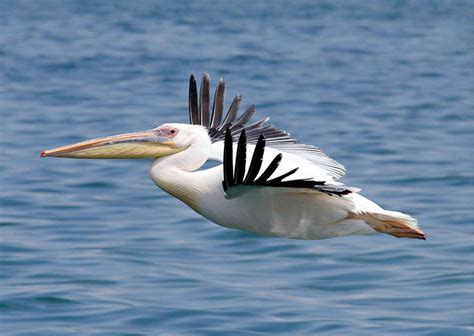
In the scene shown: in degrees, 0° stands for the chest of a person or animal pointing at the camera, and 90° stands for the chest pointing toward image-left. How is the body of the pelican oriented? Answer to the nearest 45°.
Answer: approximately 90°
